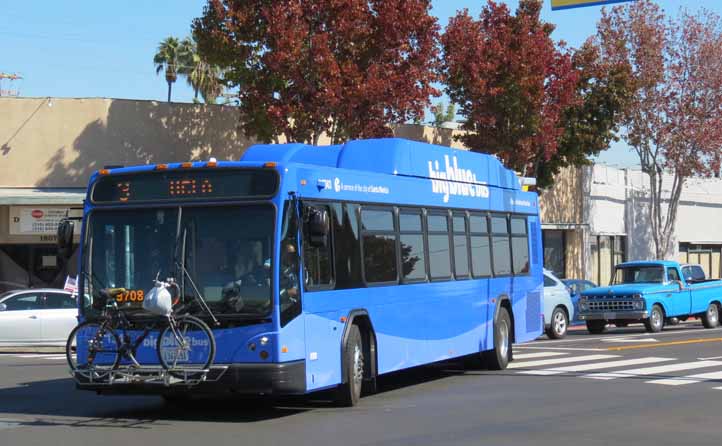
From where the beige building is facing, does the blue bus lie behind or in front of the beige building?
in front

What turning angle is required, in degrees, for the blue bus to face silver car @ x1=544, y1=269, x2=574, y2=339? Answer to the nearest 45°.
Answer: approximately 180°

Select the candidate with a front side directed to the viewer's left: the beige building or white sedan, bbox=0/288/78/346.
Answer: the white sedan

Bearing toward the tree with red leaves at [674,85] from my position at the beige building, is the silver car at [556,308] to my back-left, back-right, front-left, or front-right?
front-right

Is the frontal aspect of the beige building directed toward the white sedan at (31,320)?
yes

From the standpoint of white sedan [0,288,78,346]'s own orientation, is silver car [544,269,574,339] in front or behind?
behind

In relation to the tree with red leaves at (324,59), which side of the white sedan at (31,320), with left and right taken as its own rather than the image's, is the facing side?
back

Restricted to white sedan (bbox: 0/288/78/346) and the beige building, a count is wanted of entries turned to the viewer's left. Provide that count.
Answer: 1

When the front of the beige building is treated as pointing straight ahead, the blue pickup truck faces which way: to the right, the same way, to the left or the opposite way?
to the right

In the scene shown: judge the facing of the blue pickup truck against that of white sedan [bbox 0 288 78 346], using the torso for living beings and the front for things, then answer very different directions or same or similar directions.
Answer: same or similar directions

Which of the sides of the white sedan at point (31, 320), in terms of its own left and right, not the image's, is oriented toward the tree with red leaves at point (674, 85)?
back

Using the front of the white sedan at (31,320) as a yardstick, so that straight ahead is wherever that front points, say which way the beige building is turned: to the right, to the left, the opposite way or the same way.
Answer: to the left

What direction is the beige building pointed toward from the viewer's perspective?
toward the camera

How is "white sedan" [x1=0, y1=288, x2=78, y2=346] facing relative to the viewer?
to the viewer's left

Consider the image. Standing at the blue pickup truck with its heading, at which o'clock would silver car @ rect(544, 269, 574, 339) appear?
The silver car is roughly at 12 o'clock from the blue pickup truck.

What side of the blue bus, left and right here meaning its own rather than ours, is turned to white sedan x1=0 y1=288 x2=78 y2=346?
right

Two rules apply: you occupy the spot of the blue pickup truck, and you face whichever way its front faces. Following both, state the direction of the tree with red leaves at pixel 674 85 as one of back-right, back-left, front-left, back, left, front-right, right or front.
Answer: back-right
